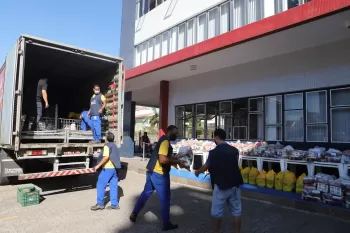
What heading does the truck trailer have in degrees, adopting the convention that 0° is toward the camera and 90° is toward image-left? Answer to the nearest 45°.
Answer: approximately 135°

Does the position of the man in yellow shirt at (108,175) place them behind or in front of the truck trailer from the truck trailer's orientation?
behind

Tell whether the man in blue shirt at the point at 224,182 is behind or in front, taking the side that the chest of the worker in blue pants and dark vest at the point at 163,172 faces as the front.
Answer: in front

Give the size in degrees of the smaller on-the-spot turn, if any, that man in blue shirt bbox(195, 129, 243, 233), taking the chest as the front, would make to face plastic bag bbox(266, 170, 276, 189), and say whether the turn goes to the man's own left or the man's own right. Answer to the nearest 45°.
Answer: approximately 45° to the man's own right

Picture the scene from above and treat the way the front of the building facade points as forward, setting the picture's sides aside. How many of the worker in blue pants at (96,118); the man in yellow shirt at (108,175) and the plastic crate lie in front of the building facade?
3

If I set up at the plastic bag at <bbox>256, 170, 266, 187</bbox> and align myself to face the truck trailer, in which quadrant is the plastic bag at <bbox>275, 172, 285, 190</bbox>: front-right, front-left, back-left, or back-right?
back-left

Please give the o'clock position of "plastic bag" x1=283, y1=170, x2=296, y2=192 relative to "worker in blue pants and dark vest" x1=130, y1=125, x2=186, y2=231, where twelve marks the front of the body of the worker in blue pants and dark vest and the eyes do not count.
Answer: The plastic bag is roughly at 11 o'clock from the worker in blue pants and dark vest.

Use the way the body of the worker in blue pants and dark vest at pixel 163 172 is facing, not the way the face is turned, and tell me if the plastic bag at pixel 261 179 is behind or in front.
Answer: in front

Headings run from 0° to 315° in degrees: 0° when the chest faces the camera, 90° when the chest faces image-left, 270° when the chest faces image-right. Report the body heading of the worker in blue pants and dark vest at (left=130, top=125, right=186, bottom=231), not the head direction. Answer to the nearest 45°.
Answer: approximately 270°
